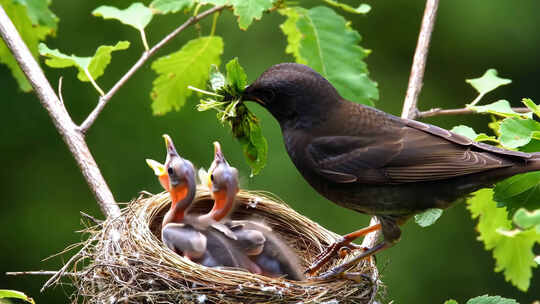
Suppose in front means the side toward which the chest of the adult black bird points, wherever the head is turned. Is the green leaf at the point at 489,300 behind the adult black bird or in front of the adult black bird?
behind

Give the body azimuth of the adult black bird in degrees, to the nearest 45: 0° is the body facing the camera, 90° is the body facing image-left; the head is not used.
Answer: approximately 90°

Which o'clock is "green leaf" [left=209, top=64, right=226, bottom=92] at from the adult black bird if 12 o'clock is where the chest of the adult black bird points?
The green leaf is roughly at 12 o'clock from the adult black bird.

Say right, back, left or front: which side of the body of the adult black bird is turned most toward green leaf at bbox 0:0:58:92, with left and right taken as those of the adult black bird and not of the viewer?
front

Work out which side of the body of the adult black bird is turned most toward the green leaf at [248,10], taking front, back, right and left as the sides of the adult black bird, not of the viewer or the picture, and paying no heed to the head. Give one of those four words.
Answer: front

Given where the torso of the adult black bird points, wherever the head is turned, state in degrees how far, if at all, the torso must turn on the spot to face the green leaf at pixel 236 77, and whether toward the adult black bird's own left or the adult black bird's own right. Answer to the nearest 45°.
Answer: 0° — it already faces it

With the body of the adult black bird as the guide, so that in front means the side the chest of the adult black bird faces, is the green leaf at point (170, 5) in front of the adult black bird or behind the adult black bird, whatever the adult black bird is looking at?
in front
